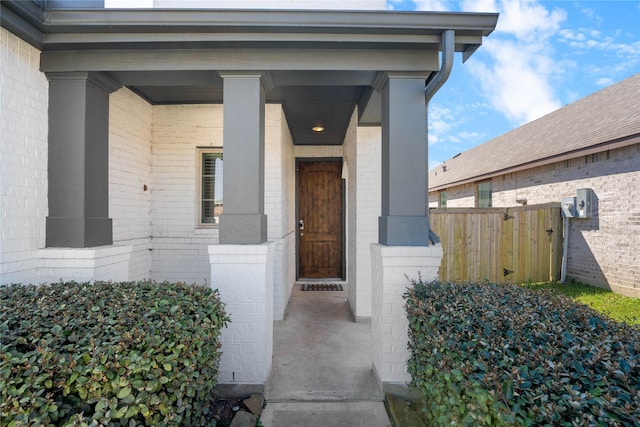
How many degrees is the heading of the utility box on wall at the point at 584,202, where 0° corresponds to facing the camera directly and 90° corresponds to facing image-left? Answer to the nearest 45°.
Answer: approximately 45°

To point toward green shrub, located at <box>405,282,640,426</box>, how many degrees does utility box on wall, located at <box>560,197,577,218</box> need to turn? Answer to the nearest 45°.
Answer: approximately 45° to its left

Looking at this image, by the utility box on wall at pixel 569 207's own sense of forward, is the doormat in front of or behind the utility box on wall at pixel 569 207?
in front

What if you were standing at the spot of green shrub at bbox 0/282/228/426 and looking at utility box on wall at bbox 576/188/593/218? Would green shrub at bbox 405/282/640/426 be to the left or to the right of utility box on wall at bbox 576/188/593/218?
right

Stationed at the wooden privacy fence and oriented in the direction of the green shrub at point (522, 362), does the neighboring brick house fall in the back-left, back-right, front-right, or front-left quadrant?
back-left

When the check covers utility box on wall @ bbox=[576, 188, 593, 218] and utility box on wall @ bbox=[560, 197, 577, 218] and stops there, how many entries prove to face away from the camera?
0

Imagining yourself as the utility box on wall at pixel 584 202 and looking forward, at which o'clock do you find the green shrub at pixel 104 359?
The green shrub is roughly at 11 o'clock from the utility box on wall.

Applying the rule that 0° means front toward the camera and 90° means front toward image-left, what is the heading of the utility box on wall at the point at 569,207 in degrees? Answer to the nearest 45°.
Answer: approximately 45°

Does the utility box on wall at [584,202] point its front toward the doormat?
yes

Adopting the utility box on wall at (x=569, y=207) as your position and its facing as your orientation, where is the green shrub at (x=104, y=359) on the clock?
The green shrub is roughly at 11 o'clock from the utility box on wall.
